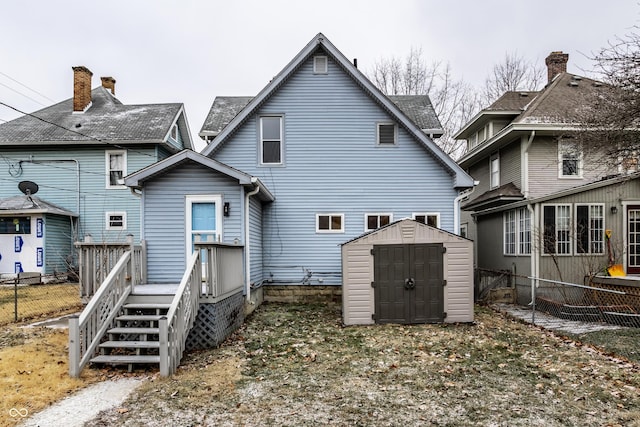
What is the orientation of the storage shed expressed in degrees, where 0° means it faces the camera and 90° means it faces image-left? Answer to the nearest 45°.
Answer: approximately 0°

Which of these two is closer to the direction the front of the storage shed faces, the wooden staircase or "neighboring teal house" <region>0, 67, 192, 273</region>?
the wooden staircase

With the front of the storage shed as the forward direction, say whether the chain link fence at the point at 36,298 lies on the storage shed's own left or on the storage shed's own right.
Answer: on the storage shed's own right
